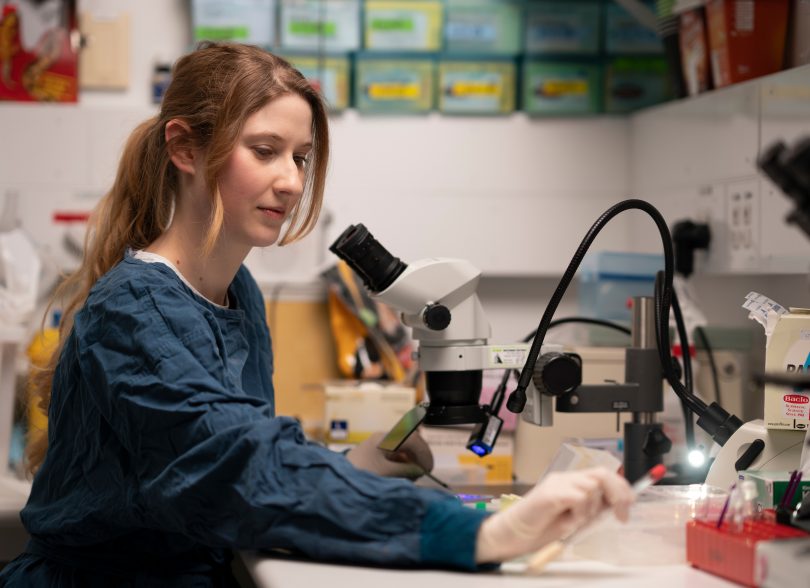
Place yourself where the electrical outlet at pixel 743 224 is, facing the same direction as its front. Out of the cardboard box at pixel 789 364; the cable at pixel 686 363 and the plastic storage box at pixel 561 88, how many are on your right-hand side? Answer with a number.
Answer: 1

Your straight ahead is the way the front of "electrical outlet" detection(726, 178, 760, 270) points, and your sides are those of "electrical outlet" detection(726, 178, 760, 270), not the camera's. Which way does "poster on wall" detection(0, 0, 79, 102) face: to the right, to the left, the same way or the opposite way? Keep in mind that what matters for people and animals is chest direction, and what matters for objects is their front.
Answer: to the left

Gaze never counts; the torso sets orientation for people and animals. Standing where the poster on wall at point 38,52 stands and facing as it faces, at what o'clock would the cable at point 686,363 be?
The cable is roughly at 11 o'clock from the poster on wall.

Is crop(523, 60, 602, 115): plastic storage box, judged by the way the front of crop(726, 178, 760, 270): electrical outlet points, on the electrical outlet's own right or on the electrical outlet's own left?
on the electrical outlet's own right

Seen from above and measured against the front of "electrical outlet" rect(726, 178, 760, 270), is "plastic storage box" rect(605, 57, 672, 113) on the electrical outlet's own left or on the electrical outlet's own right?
on the electrical outlet's own right

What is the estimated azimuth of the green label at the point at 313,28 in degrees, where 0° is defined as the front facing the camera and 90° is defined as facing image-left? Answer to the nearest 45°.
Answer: approximately 0°

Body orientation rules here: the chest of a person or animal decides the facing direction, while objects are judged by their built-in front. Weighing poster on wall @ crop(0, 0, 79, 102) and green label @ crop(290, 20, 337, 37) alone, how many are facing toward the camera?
2

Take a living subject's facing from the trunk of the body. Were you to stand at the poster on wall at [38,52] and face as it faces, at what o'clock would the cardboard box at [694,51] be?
The cardboard box is roughly at 10 o'clock from the poster on wall.

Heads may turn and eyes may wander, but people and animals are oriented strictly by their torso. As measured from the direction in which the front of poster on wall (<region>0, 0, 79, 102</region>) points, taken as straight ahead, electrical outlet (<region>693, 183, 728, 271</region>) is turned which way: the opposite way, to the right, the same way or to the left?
to the right

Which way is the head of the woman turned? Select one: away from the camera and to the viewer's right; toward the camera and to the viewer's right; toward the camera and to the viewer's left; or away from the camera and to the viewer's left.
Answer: toward the camera and to the viewer's right
